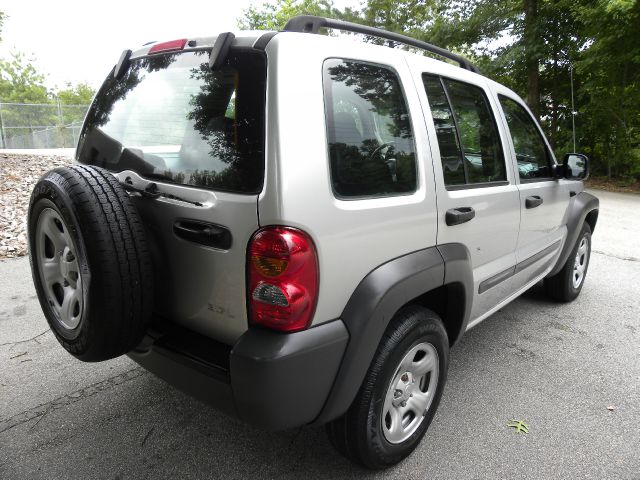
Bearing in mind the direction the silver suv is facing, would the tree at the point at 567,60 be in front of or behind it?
in front

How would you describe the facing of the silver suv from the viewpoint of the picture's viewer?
facing away from the viewer and to the right of the viewer

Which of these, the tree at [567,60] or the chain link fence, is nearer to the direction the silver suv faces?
the tree

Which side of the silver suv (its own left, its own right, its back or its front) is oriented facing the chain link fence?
left
